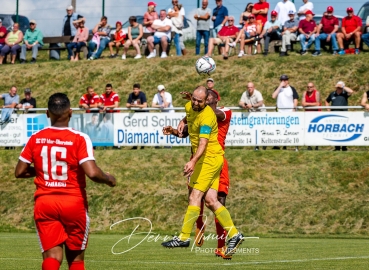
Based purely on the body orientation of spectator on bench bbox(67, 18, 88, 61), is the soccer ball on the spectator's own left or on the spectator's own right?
on the spectator's own left

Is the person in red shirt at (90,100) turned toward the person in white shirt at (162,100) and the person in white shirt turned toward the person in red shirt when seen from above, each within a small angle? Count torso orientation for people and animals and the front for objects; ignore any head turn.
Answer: no

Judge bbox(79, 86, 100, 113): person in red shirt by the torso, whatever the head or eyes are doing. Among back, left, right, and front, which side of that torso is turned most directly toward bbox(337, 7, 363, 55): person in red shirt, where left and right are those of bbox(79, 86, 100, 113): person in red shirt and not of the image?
left

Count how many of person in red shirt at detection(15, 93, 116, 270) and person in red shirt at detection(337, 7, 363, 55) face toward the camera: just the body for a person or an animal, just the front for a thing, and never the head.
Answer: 1

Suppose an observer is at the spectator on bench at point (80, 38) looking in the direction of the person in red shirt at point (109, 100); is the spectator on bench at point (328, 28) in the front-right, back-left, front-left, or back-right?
front-left

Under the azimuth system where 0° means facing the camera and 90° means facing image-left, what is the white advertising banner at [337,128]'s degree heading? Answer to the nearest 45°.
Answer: approximately 0°

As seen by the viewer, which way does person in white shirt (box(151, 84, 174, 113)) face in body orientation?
toward the camera

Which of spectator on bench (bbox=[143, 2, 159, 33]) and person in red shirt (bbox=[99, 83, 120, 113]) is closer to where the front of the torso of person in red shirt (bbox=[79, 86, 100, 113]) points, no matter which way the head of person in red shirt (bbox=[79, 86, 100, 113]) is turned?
the person in red shirt

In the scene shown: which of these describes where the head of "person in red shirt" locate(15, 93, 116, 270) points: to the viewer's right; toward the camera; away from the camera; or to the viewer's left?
away from the camera

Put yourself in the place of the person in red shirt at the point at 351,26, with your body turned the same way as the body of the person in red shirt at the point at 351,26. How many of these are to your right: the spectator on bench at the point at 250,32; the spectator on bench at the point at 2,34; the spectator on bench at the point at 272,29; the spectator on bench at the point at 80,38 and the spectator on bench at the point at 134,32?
5

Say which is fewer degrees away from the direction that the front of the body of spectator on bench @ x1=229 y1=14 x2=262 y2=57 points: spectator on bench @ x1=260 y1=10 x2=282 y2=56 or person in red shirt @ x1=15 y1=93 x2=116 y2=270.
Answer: the person in red shirt

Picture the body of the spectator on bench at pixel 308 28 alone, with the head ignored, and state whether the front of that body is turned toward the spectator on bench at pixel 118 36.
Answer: no

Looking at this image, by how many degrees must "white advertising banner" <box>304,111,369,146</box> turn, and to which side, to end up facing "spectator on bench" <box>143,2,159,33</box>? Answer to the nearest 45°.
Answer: approximately 135° to its right

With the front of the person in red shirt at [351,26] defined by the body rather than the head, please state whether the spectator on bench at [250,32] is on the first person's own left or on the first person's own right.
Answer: on the first person's own right

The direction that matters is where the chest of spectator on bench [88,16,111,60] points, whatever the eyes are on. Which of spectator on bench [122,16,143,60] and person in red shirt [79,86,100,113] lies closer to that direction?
the person in red shirt

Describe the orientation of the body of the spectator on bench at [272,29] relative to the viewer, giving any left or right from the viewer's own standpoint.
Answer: facing the viewer and to the left of the viewer

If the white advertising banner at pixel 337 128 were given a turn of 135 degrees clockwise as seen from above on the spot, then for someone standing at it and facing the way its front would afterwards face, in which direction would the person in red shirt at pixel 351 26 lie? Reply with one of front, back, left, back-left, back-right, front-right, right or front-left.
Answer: front-right

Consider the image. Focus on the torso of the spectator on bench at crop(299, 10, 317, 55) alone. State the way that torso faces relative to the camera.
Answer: toward the camera
